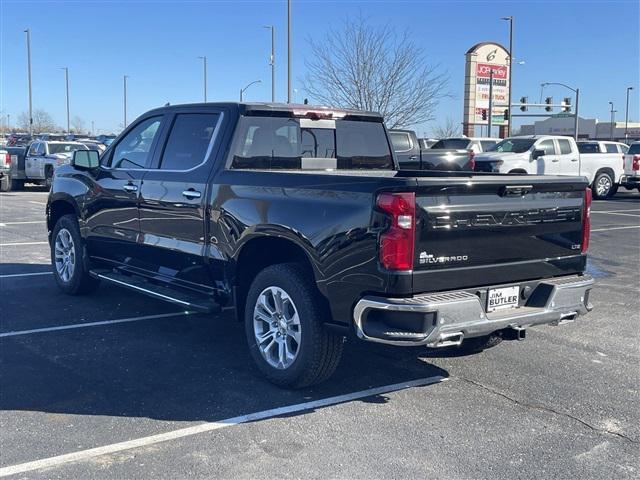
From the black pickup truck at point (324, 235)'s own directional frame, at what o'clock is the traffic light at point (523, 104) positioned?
The traffic light is roughly at 2 o'clock from the black pickup truck.

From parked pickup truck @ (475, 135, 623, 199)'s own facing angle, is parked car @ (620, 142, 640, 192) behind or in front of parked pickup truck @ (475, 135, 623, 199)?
behind

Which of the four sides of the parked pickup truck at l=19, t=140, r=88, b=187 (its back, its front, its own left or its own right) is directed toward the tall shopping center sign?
left

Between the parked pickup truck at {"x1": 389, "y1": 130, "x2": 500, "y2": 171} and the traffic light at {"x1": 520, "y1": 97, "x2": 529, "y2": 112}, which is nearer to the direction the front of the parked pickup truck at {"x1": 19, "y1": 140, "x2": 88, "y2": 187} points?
the parked pickup truck at {"x1": 389, "y1": 130, "x2": 500, "y2": 171}

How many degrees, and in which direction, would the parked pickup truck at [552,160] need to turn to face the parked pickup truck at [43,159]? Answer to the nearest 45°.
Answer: approximately 45° to its right

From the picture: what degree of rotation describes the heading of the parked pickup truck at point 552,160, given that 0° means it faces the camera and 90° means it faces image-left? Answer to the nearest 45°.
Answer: approximately 45°

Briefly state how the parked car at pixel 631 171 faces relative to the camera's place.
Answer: facing away from the viewer and to the right of the viewer
